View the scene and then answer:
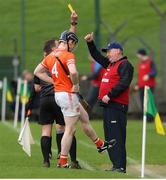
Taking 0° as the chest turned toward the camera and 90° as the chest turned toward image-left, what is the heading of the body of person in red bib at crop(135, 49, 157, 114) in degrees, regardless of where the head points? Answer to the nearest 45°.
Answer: approximately 45°
